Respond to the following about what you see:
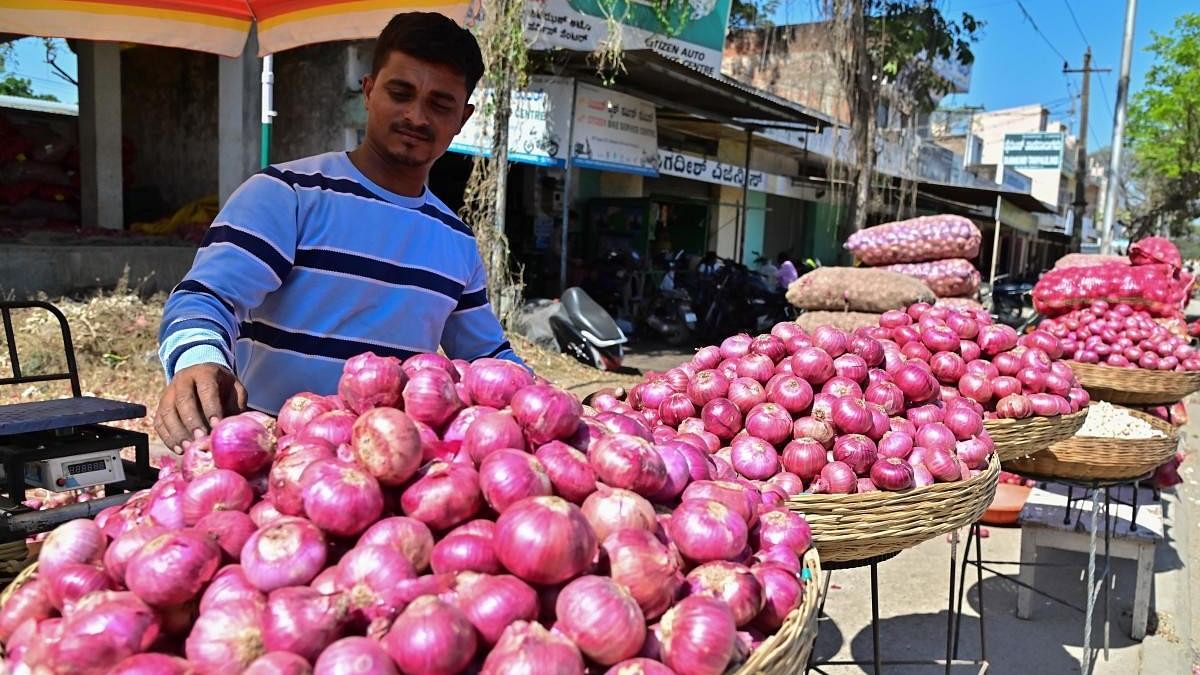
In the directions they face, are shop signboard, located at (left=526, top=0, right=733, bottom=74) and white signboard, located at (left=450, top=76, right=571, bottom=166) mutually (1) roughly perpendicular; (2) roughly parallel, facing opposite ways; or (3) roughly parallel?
roughly parallel

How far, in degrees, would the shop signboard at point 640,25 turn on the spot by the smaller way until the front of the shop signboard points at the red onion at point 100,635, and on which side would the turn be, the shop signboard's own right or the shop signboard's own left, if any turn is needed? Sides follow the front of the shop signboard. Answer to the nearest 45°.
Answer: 0° — it already faces it

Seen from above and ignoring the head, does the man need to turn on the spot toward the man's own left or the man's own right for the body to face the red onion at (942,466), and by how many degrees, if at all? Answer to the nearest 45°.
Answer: approximately 90° to the man's own left

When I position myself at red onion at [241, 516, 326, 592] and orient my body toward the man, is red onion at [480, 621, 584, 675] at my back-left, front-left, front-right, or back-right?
back-right

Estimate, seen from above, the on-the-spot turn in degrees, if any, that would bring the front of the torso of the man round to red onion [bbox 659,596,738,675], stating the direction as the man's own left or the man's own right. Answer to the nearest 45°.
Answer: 0° — they already face it

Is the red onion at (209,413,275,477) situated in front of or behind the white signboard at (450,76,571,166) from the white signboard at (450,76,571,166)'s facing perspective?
in front

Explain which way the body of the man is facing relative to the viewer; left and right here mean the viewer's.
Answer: facing the viewer

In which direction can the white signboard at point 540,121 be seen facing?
toward the camera

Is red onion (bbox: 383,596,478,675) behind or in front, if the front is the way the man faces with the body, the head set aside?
in front

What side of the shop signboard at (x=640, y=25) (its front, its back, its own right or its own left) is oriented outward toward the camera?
front

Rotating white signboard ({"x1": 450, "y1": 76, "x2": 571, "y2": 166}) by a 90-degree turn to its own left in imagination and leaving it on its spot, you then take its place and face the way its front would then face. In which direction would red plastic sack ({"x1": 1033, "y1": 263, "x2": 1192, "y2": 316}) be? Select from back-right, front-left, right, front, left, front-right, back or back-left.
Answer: front-right

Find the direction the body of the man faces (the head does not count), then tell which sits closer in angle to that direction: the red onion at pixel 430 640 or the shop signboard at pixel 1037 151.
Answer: the red onion

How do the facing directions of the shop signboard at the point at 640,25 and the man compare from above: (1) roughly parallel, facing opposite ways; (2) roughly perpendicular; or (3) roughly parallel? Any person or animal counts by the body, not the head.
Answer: roughly parallel

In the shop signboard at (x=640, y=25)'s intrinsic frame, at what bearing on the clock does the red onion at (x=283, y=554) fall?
The red onion is roughly at 12 o'clock from the shop signboard.

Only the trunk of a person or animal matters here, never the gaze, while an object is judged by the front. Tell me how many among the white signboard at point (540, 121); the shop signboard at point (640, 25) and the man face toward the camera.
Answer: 3

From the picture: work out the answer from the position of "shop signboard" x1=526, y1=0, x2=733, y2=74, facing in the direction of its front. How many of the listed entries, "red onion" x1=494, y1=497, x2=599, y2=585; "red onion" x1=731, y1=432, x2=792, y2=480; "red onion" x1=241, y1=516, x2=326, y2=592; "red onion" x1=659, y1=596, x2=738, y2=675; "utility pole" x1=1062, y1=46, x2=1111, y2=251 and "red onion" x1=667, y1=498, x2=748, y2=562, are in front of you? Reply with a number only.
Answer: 5

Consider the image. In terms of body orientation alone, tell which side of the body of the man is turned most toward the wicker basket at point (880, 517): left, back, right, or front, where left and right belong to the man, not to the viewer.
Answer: left

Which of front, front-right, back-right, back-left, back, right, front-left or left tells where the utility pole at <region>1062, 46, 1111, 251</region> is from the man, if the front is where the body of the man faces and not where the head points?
back-left
